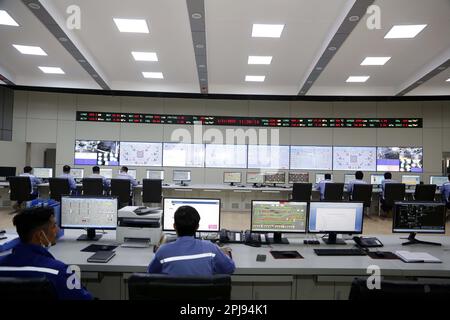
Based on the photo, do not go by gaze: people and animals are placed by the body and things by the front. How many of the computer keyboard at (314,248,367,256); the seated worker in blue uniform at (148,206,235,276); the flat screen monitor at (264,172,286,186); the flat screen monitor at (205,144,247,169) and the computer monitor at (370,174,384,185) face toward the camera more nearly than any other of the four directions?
4

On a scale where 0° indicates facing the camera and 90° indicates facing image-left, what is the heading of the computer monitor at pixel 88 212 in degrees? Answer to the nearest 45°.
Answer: approximately 0°

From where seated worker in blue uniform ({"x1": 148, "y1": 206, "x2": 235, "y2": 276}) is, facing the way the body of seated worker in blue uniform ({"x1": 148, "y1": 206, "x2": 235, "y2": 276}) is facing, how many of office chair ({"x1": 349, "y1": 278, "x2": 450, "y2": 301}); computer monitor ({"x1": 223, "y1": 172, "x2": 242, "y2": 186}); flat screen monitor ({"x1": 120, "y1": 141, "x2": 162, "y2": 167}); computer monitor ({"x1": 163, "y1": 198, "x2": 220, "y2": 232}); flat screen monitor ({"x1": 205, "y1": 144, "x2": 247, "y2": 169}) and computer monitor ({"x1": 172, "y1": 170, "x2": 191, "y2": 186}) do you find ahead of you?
5

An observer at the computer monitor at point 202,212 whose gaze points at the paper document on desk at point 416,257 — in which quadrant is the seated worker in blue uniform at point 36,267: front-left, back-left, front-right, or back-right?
back-right

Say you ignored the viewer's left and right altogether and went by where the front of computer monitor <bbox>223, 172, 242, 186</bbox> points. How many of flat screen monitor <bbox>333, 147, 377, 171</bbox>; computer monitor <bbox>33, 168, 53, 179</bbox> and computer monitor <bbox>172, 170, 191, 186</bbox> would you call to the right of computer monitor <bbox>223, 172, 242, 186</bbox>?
2

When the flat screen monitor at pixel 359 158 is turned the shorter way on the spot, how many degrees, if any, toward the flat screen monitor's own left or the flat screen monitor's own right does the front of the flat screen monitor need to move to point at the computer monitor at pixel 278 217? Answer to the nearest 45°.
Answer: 0° — it already faces it

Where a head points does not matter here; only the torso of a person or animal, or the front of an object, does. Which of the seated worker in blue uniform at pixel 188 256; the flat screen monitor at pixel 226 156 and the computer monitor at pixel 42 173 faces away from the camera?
the seated worker in blue uniform

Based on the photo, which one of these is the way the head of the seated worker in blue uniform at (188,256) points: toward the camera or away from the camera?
away from the camera

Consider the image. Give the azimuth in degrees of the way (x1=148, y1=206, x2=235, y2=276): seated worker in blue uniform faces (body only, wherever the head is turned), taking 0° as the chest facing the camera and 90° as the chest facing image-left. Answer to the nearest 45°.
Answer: approximately 180°
